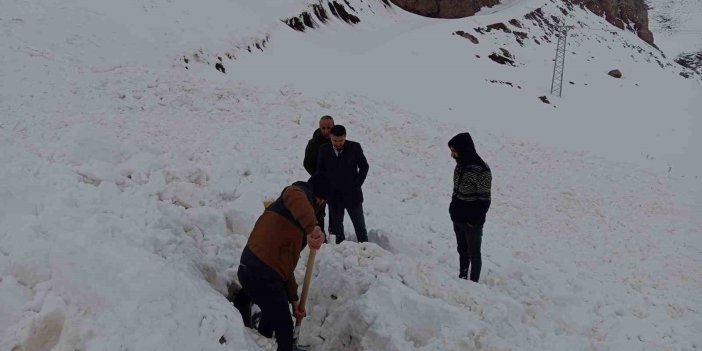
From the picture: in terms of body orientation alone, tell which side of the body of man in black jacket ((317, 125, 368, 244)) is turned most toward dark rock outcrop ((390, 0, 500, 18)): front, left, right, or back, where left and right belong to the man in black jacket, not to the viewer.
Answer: back

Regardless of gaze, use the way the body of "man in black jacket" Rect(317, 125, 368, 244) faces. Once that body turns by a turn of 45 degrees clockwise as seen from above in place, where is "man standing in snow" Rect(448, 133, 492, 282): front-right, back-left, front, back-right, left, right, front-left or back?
back-left

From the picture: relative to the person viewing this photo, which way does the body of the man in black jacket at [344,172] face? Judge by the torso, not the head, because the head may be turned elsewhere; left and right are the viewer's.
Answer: facing the viewer

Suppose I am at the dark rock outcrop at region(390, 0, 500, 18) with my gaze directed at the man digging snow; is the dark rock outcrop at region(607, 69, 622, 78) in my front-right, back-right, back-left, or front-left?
front-left

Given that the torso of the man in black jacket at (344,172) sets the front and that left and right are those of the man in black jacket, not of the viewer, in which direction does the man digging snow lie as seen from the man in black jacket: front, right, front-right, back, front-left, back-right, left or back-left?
front

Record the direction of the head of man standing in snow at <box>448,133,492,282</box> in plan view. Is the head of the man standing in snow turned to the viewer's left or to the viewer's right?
to the viewer's left

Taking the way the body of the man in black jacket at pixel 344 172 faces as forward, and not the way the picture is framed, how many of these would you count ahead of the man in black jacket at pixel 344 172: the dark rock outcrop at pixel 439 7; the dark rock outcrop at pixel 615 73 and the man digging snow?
1

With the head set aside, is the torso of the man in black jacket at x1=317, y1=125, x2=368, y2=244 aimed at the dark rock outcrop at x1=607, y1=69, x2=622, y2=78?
no
